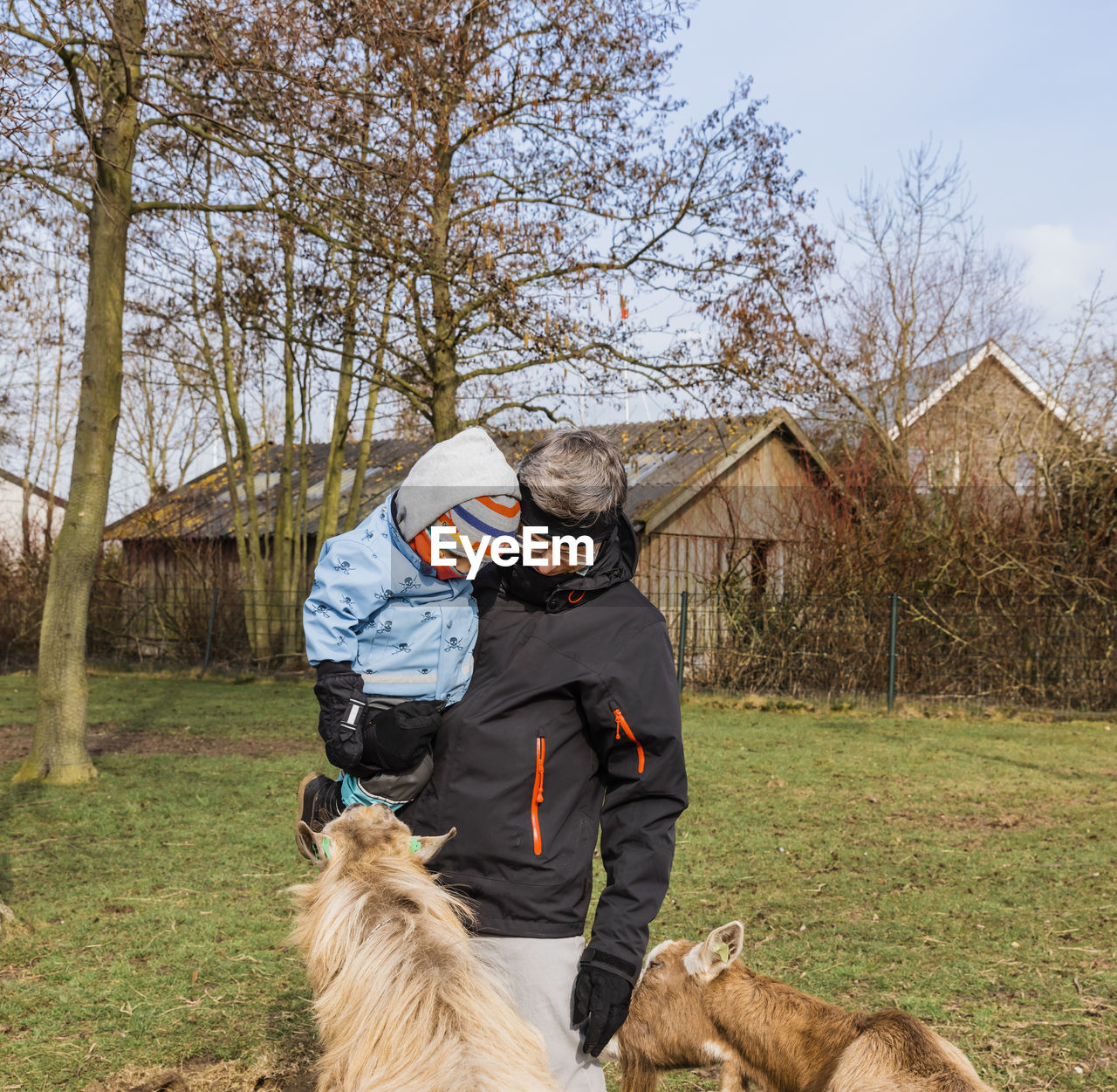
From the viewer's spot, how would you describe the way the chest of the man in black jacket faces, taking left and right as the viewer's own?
facing the viewer and to the left of the viewer

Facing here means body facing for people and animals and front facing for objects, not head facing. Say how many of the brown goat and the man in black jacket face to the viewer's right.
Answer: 0

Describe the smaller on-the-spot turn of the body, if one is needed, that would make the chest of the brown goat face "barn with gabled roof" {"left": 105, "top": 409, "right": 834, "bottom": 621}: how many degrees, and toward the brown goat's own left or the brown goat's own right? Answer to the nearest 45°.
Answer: approximately 90° to the brown goat's own right

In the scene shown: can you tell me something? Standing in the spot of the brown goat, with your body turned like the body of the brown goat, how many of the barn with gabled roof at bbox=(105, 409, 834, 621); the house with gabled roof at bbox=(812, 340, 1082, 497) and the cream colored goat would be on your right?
2

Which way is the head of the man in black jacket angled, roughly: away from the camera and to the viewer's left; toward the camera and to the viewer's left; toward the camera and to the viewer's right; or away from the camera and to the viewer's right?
toward the camera and to the viewer's left

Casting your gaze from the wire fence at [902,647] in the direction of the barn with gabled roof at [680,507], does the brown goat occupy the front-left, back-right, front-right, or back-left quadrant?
back-left

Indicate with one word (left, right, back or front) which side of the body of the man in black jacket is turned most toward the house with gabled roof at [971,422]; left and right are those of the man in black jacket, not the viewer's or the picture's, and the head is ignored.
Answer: back

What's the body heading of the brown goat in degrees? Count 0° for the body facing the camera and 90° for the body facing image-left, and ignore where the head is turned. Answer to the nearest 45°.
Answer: approximately 90°
